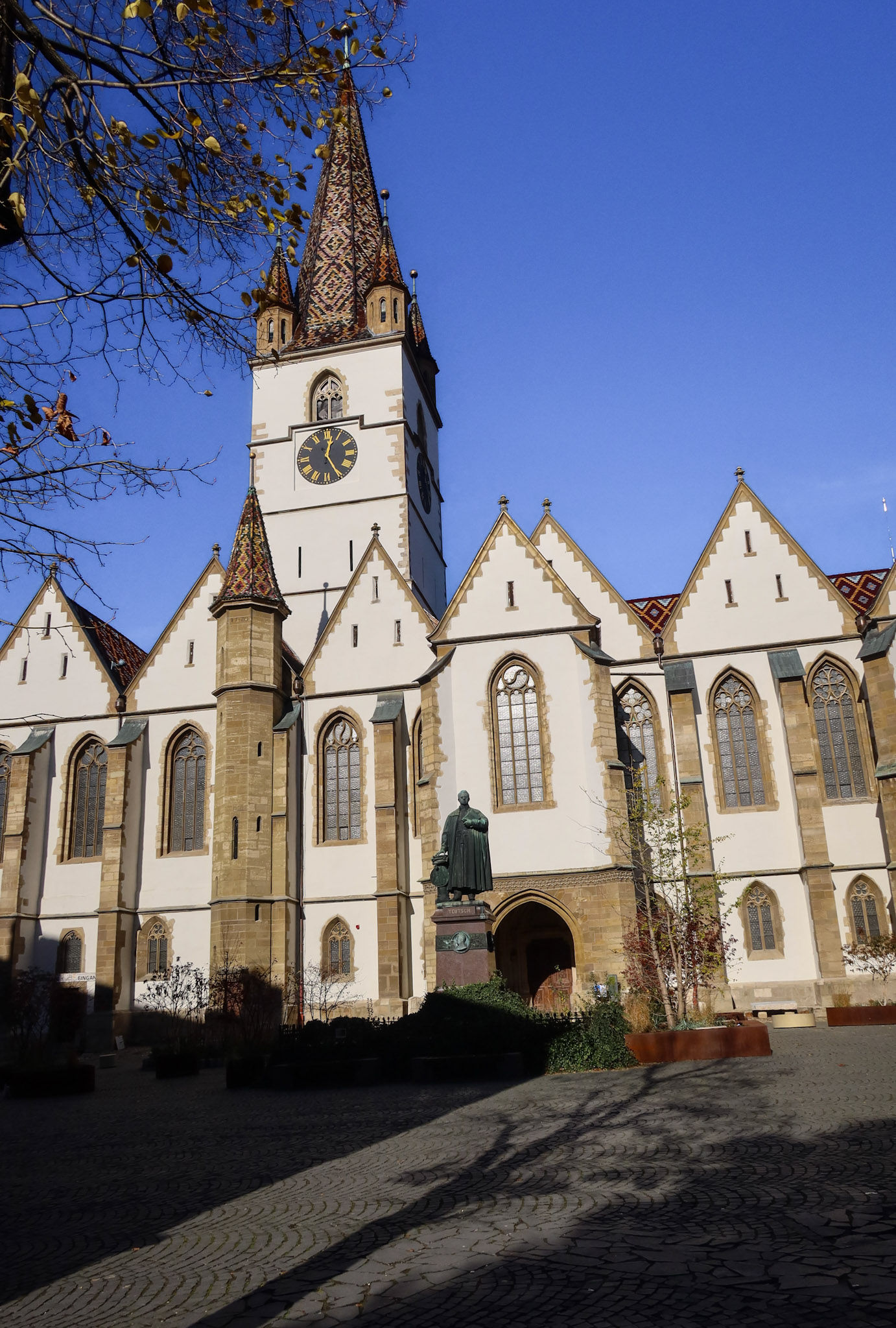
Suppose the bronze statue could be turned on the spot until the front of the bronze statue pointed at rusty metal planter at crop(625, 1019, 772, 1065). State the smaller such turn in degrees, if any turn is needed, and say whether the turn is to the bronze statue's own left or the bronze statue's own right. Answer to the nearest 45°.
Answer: approximately 45° to the bronze statue's own left

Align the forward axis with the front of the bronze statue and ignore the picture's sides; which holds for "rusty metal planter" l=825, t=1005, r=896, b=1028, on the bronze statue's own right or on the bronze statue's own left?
on the bronze statue's own left

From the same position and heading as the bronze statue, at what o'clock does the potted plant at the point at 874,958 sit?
The potted plant is roughly at 8 o'clock from the bronze statue.

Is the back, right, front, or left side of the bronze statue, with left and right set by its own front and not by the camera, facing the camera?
front

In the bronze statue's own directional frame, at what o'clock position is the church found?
The church is roughly at 6 o'clock from the bronze statue.
